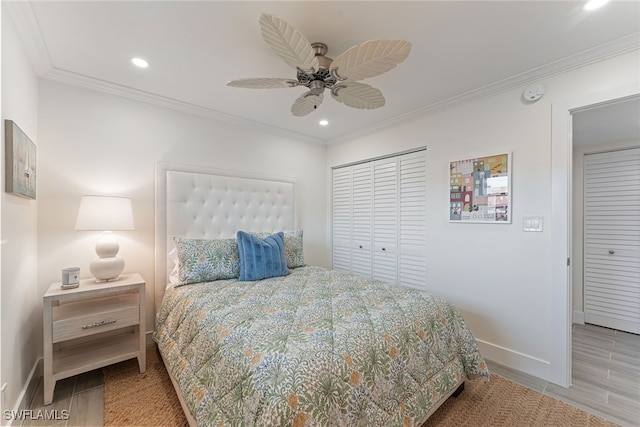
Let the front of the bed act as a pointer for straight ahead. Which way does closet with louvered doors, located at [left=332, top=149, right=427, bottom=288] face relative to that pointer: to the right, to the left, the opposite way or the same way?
to the right

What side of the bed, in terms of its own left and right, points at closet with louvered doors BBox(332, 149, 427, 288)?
left

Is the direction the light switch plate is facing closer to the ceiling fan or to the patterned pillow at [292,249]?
the ceiling fan

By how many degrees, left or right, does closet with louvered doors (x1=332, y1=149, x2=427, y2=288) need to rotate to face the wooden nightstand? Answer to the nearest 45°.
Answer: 0° — it already faces it

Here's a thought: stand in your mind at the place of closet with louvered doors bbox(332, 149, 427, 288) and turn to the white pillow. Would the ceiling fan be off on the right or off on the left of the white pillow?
left

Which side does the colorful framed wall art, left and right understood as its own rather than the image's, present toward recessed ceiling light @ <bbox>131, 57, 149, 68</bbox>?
front

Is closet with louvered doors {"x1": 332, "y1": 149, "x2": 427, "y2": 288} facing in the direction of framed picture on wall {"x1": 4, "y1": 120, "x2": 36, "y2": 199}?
yes

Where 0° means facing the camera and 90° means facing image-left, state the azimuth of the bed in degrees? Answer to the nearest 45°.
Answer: approximately 315°

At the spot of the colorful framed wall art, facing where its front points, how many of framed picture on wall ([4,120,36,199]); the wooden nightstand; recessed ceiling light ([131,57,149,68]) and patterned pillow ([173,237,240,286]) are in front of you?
4

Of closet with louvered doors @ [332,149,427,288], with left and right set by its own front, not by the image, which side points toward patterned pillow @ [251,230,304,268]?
front
